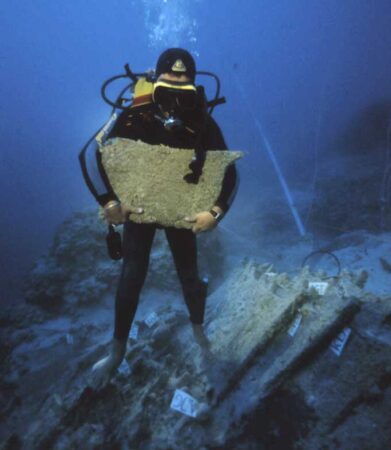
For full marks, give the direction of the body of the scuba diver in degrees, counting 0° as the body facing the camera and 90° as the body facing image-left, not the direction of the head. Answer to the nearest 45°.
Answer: approximately 0°

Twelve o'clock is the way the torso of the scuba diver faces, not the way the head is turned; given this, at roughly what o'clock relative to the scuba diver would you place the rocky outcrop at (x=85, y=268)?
The rocky outcrop is roughly at 5 o'clock from the scuba diver.

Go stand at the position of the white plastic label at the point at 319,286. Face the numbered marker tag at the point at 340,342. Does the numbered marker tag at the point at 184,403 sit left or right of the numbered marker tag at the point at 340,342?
right
